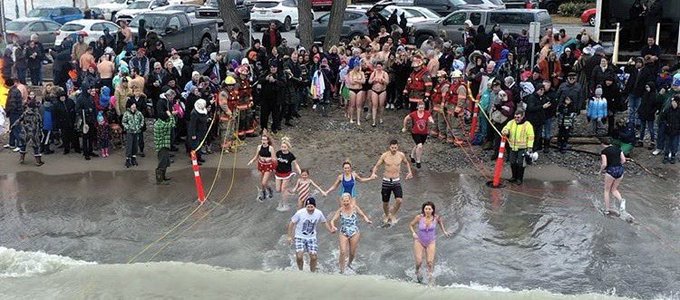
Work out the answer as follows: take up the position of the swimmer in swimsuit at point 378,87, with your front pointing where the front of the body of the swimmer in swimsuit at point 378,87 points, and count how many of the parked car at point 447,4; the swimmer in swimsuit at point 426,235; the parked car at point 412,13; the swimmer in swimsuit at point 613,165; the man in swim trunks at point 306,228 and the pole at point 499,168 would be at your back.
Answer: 2

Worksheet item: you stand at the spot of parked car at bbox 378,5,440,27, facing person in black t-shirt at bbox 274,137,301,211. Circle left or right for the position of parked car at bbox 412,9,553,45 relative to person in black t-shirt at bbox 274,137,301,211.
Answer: left

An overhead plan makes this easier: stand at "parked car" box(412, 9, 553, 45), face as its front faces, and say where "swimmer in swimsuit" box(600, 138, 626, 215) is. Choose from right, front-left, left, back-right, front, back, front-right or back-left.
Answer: left

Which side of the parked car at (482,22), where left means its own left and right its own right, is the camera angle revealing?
left

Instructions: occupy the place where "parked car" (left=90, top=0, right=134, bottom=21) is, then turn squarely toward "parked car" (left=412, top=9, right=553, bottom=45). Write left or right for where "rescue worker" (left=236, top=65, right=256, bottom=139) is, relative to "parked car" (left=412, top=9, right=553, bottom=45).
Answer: right

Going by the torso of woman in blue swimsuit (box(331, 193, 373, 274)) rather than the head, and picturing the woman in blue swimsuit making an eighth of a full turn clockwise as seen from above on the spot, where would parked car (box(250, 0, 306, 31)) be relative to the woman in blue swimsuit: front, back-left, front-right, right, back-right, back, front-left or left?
back-right

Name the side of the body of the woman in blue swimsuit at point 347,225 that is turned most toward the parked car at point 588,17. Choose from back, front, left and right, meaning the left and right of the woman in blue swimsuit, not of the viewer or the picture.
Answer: back

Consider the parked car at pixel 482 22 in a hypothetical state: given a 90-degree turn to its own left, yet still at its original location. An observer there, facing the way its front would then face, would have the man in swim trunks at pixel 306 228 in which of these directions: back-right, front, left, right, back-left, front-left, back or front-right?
front

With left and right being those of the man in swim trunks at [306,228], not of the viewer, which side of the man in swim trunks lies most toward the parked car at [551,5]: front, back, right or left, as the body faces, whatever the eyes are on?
back

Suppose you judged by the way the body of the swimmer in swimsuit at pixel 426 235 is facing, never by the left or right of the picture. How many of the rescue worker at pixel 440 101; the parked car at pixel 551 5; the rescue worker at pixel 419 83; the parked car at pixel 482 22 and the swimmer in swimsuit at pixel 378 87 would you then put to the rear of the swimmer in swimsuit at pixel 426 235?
5

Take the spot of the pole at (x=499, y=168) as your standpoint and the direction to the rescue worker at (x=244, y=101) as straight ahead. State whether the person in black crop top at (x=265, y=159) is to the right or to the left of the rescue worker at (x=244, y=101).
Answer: left

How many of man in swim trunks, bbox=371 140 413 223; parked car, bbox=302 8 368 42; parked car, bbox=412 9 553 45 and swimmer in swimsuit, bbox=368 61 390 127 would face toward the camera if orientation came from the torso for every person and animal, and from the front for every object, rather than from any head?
2
